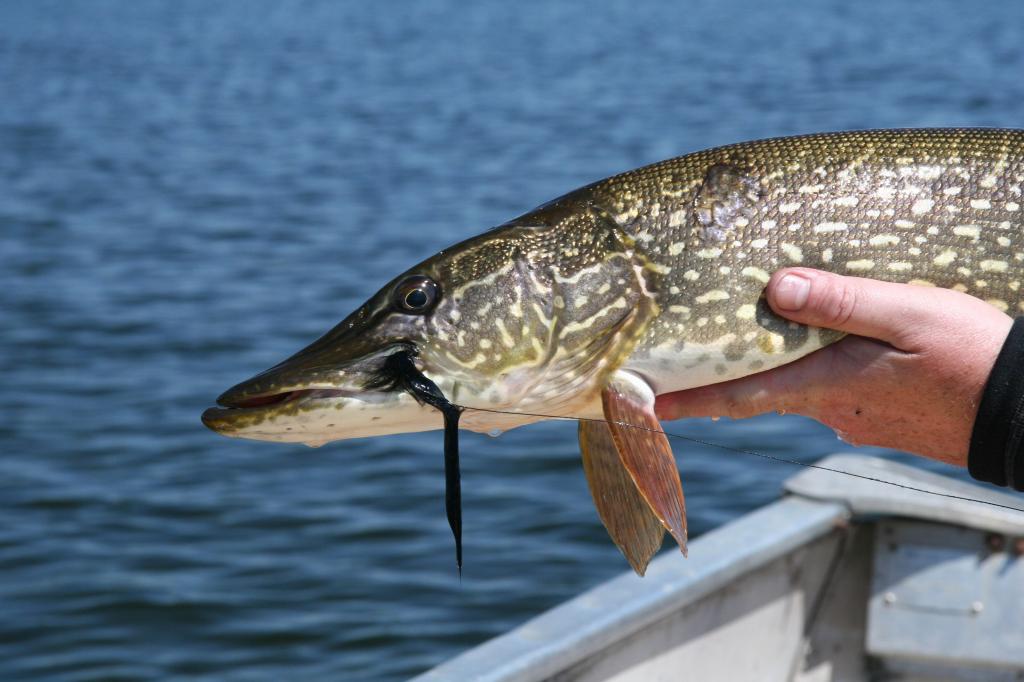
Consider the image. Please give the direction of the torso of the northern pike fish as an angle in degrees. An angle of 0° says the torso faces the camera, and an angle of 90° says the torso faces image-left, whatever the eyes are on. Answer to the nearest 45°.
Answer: approximately 90°
